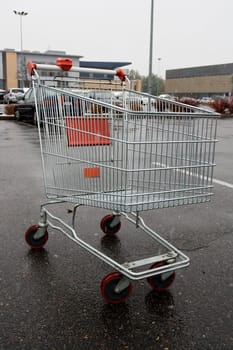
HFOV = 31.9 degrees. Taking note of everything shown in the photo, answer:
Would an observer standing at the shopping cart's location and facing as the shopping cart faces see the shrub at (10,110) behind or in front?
behind

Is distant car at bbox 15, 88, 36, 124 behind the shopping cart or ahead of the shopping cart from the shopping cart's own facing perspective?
behind

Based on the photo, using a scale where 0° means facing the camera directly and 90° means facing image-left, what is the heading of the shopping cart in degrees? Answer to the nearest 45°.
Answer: approximately 315°
